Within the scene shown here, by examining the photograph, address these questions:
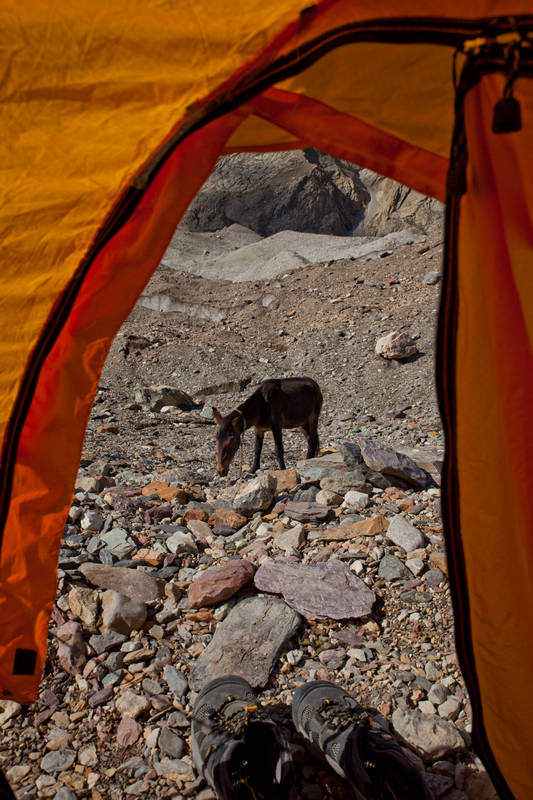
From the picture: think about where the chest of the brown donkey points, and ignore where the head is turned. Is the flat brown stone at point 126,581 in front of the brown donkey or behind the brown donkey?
in front

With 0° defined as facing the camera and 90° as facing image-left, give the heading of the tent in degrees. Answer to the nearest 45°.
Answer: approximately 180°

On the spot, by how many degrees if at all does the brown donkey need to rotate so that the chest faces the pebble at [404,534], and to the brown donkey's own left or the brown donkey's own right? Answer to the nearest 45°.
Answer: approximately 45° to the brown donkey's own left

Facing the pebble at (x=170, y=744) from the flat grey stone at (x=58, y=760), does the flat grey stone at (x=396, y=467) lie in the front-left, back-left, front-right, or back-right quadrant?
front-left

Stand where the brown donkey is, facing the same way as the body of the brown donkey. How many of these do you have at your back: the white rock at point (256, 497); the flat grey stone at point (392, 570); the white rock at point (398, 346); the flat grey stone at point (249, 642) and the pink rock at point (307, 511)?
1

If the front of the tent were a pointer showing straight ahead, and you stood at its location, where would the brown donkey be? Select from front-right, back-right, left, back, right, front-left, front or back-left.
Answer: front

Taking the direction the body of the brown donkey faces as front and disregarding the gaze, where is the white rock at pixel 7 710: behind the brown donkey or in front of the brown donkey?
in front

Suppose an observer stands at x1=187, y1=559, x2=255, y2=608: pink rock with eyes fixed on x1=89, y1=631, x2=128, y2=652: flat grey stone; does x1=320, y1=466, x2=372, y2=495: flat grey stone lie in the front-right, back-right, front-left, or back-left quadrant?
back-right

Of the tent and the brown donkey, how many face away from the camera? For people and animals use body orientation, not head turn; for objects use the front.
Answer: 1

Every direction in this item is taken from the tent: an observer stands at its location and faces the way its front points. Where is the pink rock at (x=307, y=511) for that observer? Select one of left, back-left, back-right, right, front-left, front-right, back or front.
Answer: front

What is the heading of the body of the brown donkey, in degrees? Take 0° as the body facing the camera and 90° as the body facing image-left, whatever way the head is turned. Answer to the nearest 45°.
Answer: approximately 45°
